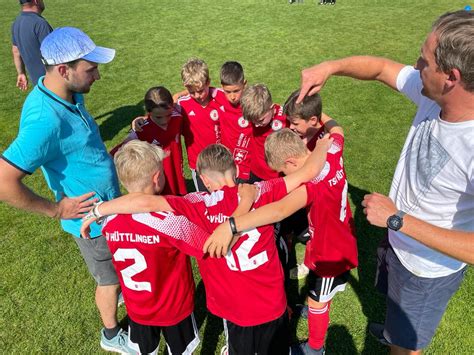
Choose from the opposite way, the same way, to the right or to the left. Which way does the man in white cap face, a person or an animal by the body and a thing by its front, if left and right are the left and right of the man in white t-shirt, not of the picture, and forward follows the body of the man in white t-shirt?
the opposite way

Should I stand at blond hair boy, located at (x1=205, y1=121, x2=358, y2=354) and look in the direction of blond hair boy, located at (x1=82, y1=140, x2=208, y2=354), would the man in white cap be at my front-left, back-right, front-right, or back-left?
front-right

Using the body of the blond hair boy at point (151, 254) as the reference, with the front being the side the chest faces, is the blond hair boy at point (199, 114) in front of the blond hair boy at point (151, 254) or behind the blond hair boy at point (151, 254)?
in front

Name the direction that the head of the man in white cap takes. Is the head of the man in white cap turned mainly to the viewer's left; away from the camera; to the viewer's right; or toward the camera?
to the viewer's right

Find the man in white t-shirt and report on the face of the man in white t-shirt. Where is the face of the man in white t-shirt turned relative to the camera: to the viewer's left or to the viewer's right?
to the viewer's left

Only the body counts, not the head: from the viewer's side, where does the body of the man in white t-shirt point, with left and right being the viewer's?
facing the viewer and to the left of the viewer

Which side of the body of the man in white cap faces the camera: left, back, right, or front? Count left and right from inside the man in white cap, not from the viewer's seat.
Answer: right

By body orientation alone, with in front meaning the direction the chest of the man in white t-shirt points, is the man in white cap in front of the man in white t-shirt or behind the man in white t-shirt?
in front

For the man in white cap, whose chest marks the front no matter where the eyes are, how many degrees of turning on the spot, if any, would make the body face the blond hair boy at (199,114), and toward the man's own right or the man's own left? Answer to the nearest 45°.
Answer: approximately 45° to the man's own left

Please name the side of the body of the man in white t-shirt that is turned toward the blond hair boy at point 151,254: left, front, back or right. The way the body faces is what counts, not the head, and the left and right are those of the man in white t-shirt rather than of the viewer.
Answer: front

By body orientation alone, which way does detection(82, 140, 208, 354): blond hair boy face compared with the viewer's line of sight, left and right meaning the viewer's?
facing away from the viewer and to the right of the viewer

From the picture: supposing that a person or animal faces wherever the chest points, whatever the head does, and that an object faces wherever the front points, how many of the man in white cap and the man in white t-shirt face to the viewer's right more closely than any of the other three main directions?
1

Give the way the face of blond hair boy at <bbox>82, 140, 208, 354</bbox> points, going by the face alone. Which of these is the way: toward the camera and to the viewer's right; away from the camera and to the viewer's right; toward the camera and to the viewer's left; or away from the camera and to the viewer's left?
away from the camera and to the viewer's right
